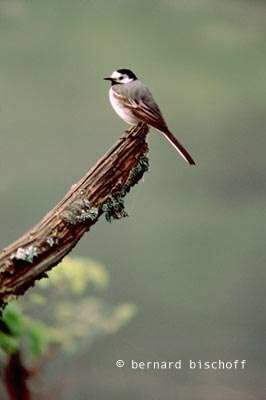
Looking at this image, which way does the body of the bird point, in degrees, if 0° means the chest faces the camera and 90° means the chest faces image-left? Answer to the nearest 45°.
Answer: approximately 90°
